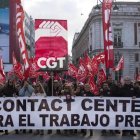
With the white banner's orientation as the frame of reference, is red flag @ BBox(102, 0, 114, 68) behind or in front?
behind

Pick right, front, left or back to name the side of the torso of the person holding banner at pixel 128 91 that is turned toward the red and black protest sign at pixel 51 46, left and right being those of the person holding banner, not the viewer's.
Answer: right

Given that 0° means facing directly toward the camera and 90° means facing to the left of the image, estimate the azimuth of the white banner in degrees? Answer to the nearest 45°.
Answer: approximately 0°

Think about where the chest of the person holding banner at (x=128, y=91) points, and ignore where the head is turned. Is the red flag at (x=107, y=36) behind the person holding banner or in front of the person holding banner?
behind

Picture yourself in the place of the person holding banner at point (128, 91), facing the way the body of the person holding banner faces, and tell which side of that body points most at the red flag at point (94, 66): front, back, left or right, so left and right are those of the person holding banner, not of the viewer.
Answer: back

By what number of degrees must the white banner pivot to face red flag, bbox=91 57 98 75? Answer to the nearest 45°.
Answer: approximately 180°

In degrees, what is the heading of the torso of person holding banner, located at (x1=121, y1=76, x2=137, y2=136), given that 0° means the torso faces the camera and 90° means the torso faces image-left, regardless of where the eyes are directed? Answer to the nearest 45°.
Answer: approximately 0°
